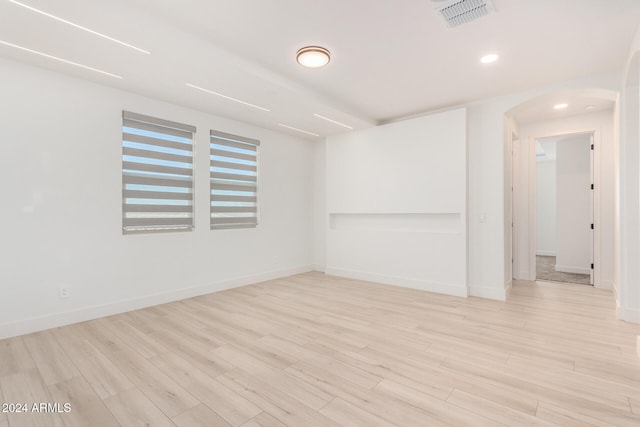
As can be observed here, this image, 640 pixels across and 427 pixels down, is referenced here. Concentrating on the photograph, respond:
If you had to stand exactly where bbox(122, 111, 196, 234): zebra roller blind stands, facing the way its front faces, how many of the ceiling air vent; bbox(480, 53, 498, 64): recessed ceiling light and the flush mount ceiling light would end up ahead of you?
3

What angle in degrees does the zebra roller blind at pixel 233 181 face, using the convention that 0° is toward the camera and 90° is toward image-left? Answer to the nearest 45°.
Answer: approximately 315°

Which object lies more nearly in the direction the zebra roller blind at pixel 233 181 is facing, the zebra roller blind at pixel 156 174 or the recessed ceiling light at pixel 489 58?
the recessed ceiling light

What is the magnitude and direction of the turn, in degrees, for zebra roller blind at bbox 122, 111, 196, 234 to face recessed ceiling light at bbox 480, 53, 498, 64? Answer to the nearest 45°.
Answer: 0° — it already faces it

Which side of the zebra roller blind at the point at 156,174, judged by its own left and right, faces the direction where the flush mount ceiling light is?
front

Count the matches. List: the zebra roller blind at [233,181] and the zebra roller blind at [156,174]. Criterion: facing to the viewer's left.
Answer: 0

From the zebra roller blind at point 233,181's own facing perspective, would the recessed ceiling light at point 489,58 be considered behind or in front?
in front

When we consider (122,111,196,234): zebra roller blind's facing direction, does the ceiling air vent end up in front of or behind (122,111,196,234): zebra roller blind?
in front

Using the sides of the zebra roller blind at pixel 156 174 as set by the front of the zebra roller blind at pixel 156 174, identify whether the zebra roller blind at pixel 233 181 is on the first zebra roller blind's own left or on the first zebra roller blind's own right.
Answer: on the first zebra roller blind's own left

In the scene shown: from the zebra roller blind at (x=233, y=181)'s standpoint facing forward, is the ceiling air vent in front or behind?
in front

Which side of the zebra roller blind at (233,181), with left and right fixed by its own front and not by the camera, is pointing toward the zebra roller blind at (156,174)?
right

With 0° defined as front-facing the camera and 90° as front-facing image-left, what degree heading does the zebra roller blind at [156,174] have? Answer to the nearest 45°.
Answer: approximately 315°
